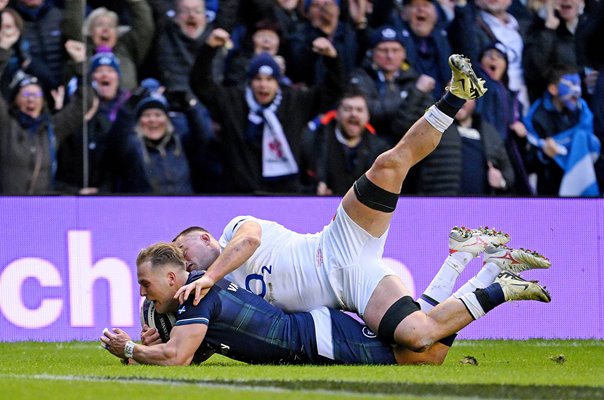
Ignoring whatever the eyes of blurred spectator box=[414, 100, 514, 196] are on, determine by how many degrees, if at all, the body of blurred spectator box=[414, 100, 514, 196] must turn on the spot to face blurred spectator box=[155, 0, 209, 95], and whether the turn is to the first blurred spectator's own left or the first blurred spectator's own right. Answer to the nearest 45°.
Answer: approximately 90° to the first blurred spectator's own right

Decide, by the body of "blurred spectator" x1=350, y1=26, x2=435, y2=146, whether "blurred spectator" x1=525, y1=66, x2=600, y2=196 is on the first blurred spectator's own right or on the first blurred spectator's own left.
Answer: on the first blurred spectator's own left

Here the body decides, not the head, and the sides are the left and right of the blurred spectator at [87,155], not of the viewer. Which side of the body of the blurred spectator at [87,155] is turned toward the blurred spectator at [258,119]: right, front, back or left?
left

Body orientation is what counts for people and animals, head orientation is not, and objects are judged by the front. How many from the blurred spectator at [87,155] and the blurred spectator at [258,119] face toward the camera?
2

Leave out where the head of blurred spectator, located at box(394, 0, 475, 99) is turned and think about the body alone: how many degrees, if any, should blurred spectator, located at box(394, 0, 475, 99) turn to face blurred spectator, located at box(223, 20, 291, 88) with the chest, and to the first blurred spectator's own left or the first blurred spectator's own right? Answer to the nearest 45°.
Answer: approximately 90° to the first blurred spectator's own right

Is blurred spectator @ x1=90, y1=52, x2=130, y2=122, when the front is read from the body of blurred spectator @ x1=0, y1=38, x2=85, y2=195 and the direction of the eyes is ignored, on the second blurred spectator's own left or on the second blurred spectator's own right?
on the second blurred spectator's own left

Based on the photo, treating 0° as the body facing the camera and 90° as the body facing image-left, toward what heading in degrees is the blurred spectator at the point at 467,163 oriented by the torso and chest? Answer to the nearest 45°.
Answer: approximately 0°

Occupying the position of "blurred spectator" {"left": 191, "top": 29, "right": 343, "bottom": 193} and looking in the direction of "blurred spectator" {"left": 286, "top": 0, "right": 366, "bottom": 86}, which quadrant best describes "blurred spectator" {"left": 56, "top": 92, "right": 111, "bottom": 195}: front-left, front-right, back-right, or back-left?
back-left

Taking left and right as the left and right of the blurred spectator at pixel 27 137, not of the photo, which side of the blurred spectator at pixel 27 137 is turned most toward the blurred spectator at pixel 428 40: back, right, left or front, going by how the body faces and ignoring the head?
left

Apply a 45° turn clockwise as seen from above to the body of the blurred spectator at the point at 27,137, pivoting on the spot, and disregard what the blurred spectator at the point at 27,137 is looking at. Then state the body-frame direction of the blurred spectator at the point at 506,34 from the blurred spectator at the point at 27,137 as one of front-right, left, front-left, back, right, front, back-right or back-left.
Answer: back-left

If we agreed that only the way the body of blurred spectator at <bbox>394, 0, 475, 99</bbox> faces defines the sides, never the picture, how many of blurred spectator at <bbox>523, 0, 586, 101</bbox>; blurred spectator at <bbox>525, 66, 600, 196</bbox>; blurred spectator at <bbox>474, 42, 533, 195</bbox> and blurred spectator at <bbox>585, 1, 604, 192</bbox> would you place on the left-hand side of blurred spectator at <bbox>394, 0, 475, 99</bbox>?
4
